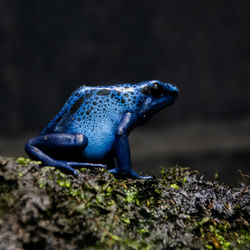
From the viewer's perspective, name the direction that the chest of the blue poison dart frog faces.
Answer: to the viewer's right
